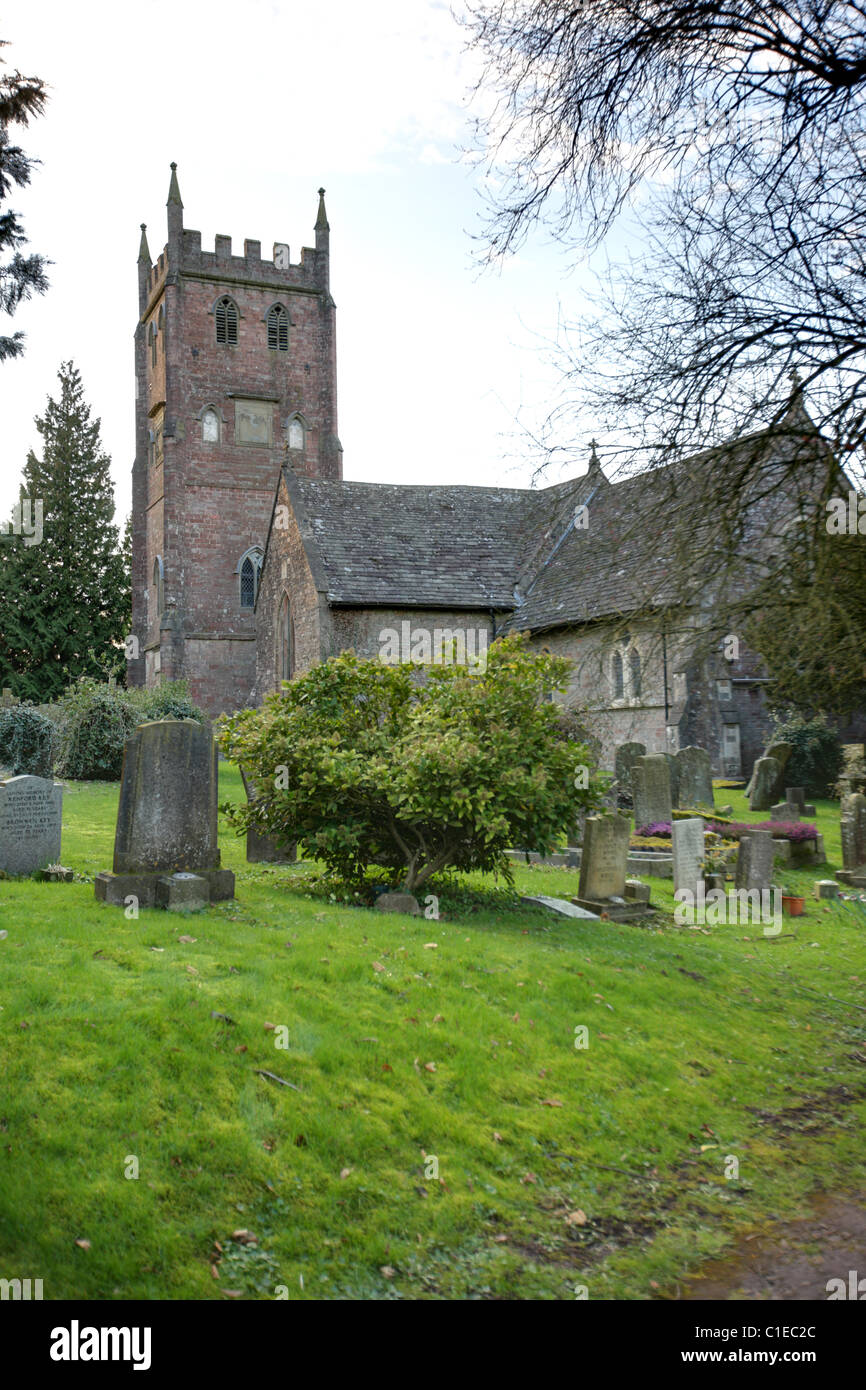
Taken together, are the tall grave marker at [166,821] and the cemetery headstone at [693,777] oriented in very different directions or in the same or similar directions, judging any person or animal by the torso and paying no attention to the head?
same or similar directions

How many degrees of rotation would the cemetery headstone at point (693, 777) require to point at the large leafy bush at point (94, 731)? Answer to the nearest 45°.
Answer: approximately 90° to its right

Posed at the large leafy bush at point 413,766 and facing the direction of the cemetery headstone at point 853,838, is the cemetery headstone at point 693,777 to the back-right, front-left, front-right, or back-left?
front-left

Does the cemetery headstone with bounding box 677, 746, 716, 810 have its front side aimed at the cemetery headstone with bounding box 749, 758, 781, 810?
no

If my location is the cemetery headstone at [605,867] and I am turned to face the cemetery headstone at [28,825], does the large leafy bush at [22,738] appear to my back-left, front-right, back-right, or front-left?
front-right

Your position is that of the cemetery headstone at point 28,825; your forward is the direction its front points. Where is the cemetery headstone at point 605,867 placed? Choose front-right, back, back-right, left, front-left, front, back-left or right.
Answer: left

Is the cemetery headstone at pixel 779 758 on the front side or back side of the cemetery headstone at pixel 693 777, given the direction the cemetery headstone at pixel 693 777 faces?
on the back side

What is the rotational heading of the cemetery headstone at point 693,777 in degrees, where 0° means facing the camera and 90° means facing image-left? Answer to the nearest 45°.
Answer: approximately 0°

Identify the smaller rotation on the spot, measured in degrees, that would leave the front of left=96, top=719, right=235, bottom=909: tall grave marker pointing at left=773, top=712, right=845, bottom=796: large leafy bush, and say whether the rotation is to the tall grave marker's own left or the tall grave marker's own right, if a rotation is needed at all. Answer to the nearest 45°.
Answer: approximately 135° to the tall grave marker's own left

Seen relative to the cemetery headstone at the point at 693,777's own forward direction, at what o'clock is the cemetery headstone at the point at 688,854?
the cemetery headstone at the point at 688,854 is roughly at 12 o'clock from the cemetery headstone at the point at 693,777.

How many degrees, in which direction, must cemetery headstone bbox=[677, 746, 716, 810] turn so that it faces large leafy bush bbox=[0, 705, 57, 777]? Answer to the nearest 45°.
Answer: approximately 90° to its right

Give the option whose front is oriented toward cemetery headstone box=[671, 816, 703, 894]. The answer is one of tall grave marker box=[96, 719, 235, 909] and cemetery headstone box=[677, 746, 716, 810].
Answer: cemetery headstone box=[677, 746, 716, 810]

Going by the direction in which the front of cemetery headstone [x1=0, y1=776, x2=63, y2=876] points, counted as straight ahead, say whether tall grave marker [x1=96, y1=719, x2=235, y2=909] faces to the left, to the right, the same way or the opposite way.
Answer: the same way

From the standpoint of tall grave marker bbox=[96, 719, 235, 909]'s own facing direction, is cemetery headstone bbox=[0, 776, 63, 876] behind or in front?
behind

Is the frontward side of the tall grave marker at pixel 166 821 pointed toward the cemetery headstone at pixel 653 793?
no

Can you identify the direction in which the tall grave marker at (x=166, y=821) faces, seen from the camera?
facing the viewer

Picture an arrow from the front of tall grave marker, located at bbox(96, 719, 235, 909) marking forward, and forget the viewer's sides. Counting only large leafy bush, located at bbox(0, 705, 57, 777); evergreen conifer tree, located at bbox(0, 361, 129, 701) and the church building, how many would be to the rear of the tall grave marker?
3
